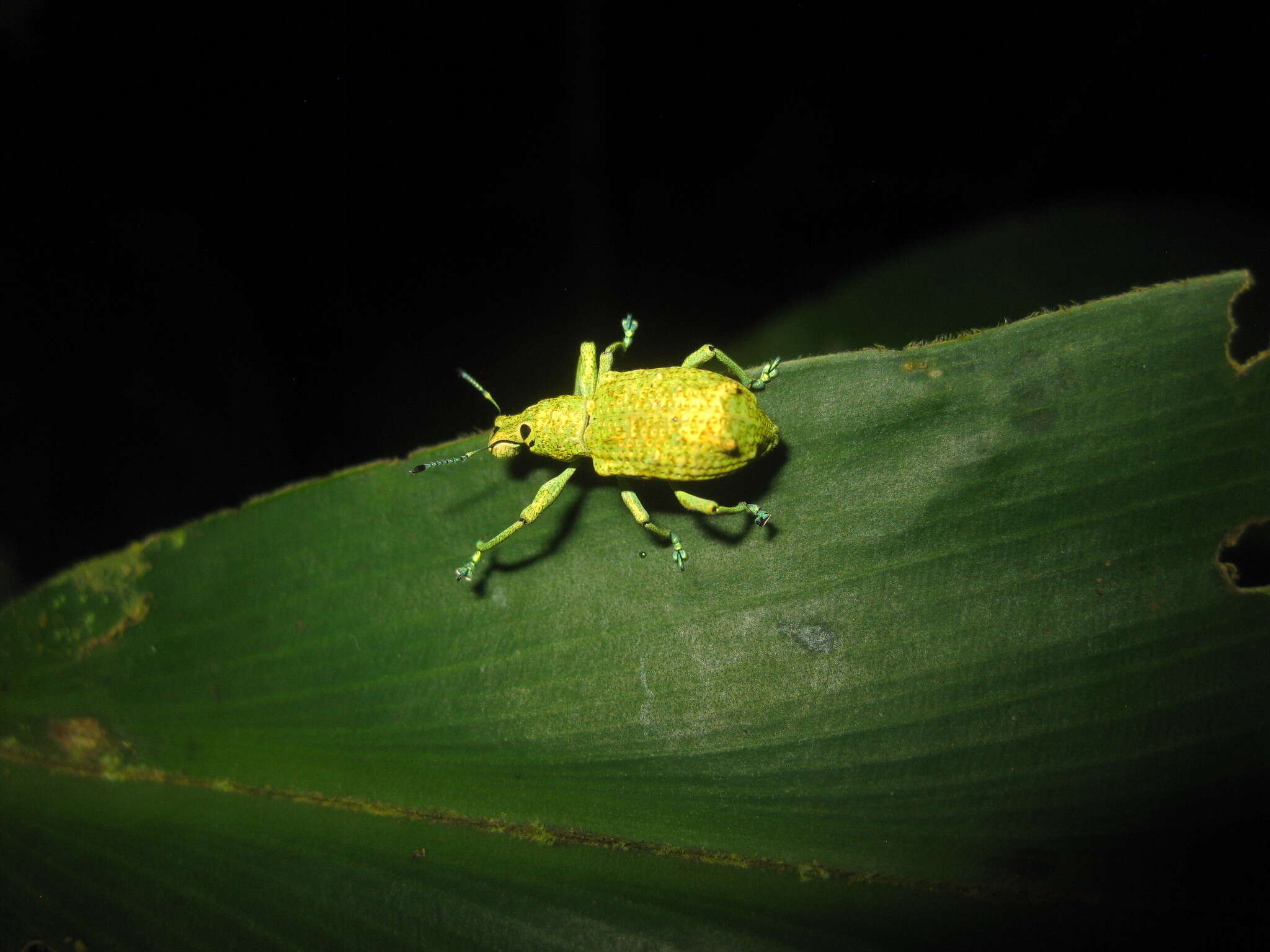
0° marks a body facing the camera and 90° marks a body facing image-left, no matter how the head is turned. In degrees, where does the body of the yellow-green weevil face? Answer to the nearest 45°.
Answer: approximately 90°
